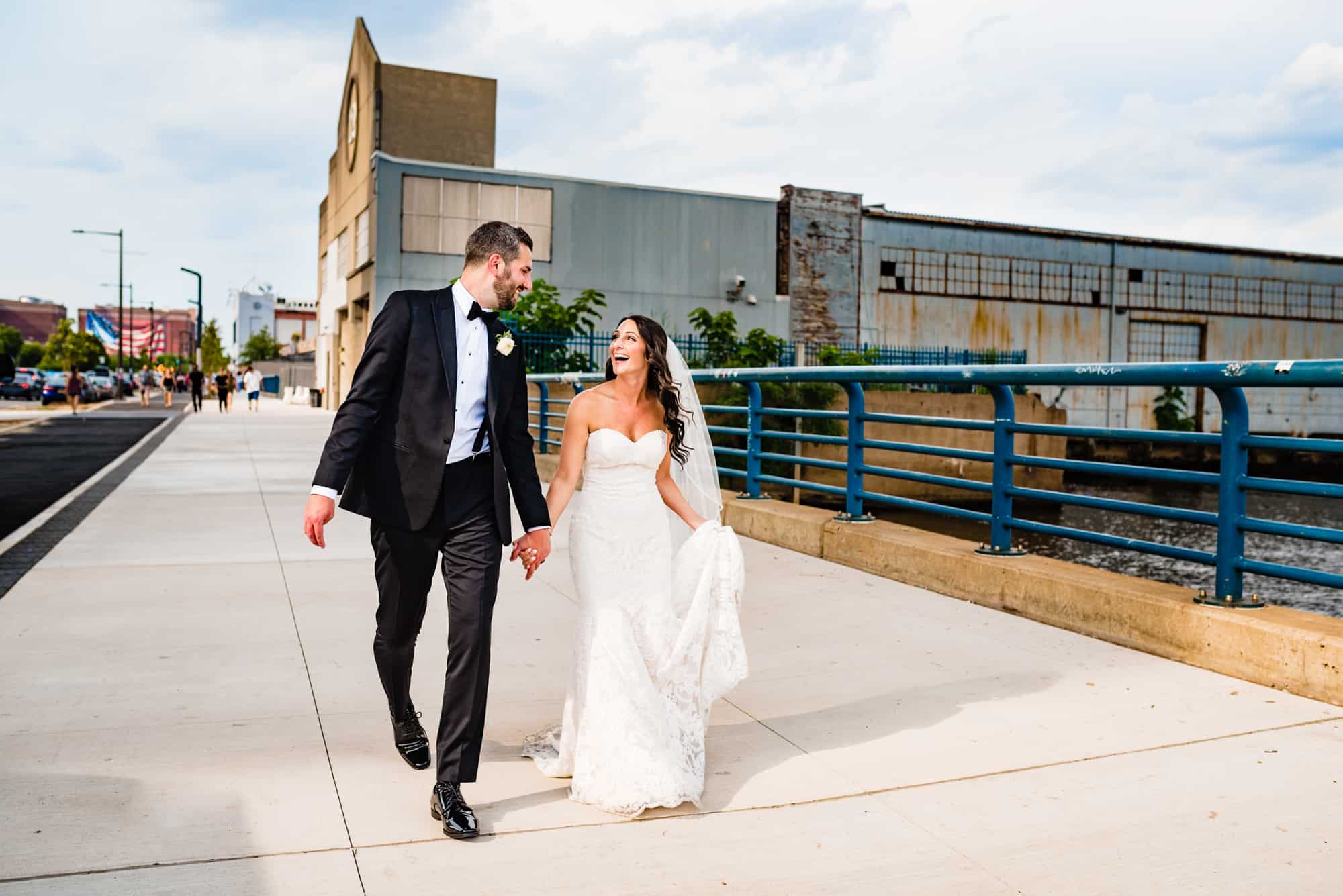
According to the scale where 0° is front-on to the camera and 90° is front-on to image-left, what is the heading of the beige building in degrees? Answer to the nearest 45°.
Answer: approximately 90°

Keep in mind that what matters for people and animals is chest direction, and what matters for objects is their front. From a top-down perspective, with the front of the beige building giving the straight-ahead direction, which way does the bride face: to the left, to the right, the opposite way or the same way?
to the left

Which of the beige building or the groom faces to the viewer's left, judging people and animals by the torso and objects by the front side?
the beige building

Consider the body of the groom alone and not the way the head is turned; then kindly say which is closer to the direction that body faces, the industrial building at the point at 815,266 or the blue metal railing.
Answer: the blue metal railing

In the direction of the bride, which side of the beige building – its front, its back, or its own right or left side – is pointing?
left

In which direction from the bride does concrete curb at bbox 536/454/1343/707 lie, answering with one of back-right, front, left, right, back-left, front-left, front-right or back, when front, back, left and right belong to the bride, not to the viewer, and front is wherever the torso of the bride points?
back-left

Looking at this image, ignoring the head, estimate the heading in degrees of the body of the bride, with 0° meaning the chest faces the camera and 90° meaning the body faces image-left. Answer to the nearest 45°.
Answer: approximately 0°

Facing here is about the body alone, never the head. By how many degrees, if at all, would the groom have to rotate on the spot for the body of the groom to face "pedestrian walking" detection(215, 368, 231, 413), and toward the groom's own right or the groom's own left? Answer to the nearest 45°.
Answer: approximately 135° to the groom's own left

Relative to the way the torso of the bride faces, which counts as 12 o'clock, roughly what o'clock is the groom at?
The groom is roughly at 2 o'clock from the bride.

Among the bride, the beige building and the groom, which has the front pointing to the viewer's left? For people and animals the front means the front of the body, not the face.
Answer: the beige building

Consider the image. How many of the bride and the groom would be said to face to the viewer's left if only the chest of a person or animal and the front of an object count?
0
